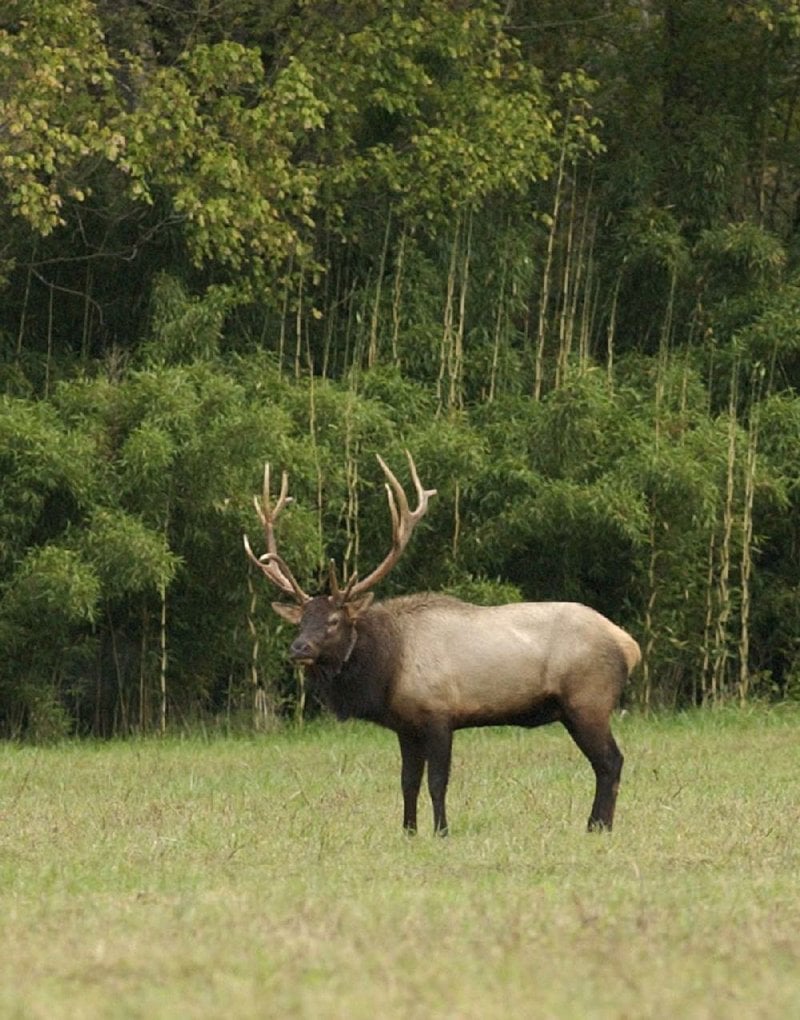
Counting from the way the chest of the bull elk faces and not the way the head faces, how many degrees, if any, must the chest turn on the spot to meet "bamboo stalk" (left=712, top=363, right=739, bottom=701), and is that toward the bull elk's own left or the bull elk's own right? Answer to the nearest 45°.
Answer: approximately 90° to the bull elk's own right

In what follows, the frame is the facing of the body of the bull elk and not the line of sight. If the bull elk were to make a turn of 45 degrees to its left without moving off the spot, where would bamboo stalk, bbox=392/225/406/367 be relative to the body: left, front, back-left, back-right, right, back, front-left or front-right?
back-right

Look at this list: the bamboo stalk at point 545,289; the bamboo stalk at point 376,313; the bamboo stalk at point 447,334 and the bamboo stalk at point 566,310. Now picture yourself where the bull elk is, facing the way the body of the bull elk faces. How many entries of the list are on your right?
4

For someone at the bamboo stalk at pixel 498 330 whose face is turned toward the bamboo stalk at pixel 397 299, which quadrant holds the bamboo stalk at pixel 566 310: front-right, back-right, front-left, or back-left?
back-right

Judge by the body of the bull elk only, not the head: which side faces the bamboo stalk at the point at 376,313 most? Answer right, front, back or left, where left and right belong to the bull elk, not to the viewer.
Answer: right

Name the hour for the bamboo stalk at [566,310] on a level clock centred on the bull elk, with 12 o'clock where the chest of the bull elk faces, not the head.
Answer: The bamboo stalk is roughly at 3 o'clock from the bull elk.

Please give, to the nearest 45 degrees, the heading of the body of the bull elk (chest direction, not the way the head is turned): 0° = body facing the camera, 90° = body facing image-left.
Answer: approximately 90°

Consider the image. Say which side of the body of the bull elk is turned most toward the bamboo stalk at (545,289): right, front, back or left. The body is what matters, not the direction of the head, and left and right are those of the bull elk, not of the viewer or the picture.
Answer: right

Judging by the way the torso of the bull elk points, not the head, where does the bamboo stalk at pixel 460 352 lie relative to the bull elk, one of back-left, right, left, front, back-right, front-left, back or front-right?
right

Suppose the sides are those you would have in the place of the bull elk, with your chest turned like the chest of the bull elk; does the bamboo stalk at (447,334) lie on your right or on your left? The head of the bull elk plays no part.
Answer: on your right
